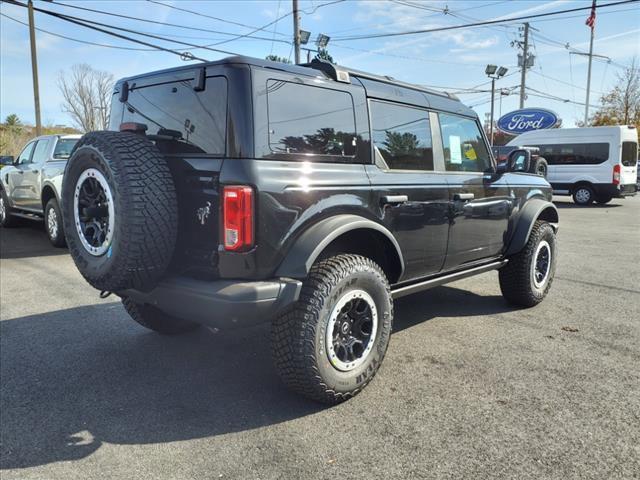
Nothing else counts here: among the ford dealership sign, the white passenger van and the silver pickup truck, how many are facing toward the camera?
1

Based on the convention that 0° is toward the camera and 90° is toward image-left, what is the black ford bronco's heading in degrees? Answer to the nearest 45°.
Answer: approximately 225°

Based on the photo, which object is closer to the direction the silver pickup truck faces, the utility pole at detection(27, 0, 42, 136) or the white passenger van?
the utility pole

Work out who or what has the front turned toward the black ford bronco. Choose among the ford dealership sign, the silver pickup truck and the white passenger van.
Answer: the ford dealership sign

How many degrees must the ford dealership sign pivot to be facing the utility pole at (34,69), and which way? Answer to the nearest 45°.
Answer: approximately 45° to its right

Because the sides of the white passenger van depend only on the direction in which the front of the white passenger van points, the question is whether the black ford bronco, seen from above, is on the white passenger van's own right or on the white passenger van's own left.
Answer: on the white passenger van's own left

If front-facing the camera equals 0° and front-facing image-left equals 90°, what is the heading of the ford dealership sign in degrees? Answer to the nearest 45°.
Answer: approximately 0°

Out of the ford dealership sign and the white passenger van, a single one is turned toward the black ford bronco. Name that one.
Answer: the ford dealership sign

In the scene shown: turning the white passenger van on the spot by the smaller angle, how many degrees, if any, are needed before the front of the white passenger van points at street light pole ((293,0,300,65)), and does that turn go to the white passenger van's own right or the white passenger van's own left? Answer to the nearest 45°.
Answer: approximately 45° to the white passenger van's own left

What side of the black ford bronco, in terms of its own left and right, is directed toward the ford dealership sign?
front

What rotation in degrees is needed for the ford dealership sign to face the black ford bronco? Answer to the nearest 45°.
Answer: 0° — it already faces it
